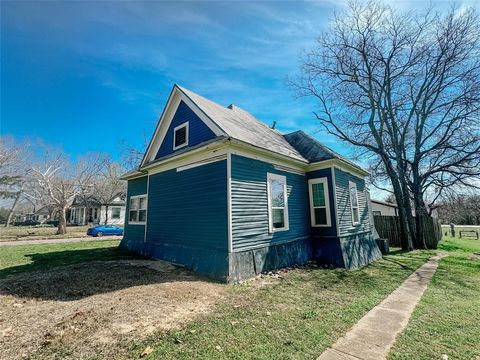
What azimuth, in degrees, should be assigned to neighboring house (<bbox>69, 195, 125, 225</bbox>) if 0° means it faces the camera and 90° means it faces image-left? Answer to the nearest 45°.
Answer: approximately 0°

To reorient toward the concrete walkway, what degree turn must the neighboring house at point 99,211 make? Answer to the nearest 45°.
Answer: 0° — it already faces it

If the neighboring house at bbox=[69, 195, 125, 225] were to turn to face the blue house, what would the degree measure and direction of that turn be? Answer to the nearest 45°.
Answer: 0° — it already faces it

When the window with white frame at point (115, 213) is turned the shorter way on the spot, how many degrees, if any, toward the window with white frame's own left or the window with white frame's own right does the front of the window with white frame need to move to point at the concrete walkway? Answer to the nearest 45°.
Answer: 0° — it already faces it

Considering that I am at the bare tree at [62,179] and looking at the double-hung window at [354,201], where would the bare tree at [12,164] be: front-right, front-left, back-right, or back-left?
back-right

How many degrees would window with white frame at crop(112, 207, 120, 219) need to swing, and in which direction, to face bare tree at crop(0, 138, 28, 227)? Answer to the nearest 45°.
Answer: approximately 45° to its right

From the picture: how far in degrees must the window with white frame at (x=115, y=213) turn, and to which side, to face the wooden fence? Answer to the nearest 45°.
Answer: approximately 45° to its left
